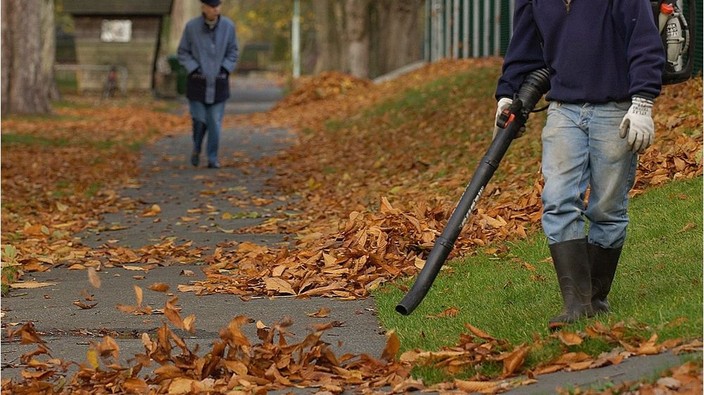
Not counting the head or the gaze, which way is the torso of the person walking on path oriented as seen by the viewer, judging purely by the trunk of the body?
toward the camera

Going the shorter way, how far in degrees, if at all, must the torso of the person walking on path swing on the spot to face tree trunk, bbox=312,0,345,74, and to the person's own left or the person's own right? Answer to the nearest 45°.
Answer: approximately 180°

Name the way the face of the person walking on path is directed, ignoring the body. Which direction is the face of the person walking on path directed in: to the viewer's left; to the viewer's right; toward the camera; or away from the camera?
toward the camera

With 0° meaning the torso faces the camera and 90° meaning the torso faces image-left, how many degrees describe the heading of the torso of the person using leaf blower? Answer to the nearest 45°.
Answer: approximately 45°

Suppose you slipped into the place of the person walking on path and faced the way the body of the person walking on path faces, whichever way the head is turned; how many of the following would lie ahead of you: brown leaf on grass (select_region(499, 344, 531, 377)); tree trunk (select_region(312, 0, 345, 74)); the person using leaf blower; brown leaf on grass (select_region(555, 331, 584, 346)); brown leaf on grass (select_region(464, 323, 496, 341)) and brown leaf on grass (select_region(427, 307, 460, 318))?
5

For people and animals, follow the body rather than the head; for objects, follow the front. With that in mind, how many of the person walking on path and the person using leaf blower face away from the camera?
0

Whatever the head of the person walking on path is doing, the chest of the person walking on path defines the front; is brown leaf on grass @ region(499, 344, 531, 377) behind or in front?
in front

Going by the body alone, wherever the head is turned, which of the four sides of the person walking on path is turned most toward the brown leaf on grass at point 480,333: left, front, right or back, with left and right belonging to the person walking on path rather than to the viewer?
front

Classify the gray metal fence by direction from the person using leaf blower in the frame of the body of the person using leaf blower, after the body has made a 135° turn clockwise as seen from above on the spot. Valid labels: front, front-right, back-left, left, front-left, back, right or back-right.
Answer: front
